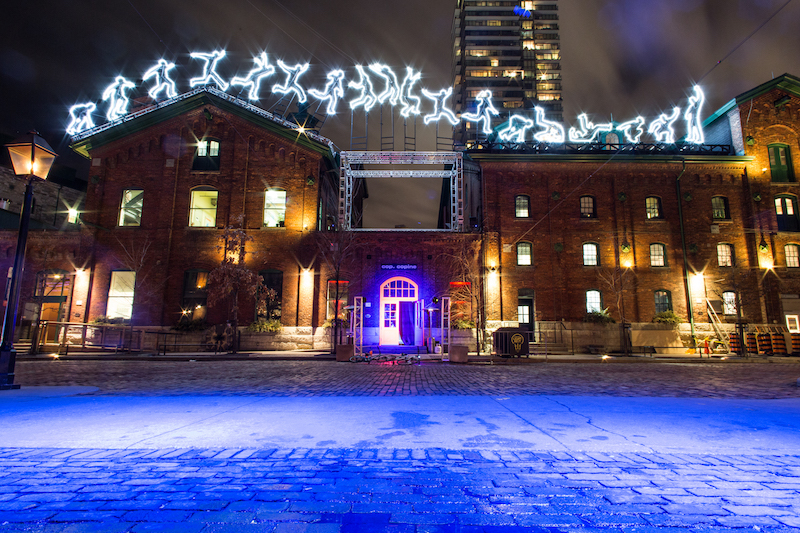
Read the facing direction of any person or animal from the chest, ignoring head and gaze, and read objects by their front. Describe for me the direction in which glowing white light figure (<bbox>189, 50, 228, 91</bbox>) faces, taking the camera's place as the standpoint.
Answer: facing to the right of the viewer

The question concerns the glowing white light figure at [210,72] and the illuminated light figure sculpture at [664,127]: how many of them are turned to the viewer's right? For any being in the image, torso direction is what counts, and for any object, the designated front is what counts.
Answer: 2

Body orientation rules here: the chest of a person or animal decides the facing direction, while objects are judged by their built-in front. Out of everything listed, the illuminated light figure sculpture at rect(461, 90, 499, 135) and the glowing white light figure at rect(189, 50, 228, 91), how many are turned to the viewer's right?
2

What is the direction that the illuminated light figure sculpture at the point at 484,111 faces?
to the viewer's right

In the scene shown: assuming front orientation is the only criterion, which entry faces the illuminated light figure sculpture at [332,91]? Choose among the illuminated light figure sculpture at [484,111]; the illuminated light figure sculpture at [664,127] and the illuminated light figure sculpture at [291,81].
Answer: the illuminated light figure sculpture at [291,81]

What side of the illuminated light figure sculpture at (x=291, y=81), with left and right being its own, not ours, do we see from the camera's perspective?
right

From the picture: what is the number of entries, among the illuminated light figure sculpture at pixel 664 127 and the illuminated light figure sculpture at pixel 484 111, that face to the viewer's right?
2

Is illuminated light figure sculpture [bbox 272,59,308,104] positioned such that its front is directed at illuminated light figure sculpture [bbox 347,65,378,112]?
yes

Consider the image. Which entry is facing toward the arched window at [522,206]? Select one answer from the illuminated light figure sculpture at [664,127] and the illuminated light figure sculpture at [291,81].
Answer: the illuminated light figure sculpture at [291,81]

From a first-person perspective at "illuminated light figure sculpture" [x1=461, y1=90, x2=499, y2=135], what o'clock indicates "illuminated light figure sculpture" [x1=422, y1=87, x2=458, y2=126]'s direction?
"illuminated light figure sculpture" [x1=422, y1=87, x2=458, y2=126] is roughly at 5 o'clock from "illuminated light figure sculpture" [x1=461, y1=90, x2=499, y2=135].
